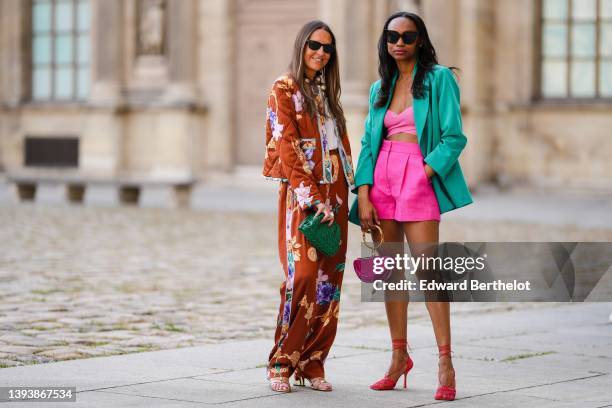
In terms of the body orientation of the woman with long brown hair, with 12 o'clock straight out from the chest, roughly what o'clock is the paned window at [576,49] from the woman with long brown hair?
The paned window is roughly at 8 o'clock from the woman with long brown hair.

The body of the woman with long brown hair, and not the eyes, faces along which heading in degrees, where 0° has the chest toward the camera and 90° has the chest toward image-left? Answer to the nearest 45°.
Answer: approximately 315°

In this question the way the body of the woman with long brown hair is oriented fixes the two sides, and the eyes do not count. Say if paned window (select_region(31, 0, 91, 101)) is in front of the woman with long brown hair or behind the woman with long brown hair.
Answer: behind

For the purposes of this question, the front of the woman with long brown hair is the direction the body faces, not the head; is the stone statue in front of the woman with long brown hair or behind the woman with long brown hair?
behind
